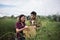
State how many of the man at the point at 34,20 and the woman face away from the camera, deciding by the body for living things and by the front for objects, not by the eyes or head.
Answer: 0

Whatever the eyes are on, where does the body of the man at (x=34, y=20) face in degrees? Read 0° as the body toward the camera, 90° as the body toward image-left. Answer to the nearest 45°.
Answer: approximately 45°

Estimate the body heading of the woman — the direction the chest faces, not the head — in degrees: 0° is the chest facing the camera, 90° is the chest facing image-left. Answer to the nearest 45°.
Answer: approximately 315°
